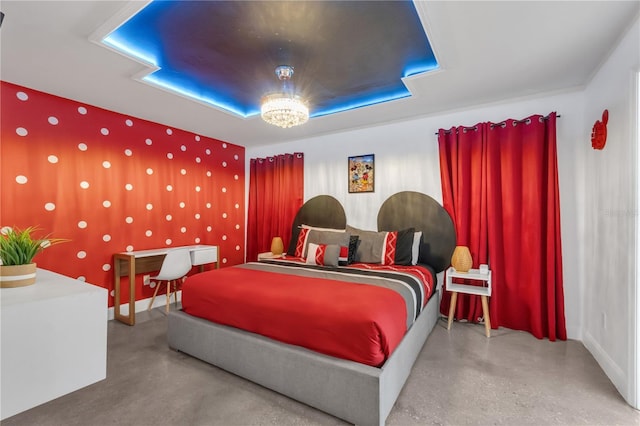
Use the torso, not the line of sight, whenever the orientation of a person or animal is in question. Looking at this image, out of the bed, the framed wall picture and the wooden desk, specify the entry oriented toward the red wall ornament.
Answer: the wooden desk

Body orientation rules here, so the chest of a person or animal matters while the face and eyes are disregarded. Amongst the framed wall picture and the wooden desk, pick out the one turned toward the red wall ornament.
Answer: the wooden desk

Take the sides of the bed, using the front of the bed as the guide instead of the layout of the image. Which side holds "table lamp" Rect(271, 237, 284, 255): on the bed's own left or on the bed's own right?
on the bed's own right

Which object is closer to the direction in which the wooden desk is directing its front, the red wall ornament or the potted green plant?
the red wall ornament

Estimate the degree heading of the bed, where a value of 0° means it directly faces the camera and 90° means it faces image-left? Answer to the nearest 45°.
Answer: approximately 45°
